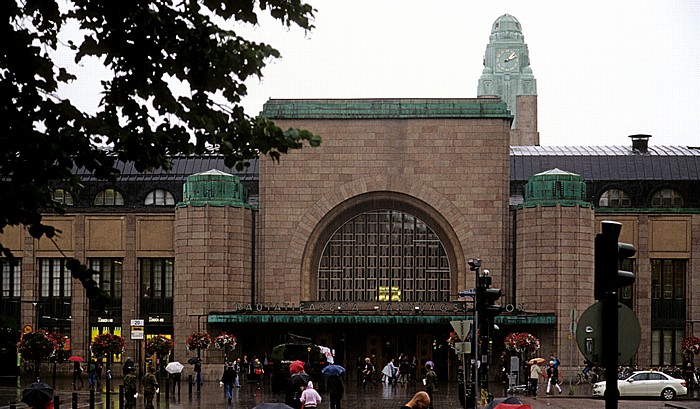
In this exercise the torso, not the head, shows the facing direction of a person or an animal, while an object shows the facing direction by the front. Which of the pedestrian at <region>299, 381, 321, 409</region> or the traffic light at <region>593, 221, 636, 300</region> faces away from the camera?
the pedestrian

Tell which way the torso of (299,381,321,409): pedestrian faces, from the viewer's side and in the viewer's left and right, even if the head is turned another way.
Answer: facing away from the viewer

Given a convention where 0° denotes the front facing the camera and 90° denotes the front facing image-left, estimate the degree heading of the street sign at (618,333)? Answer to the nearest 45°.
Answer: approximately 180°

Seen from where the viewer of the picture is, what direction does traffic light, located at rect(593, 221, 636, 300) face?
facing to the right of the viewer

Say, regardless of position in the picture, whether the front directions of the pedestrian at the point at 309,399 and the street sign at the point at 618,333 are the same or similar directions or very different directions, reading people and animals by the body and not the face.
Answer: same or similar directions

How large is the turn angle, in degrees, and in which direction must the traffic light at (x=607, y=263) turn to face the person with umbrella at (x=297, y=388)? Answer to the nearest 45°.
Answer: approximately 90° to its left
